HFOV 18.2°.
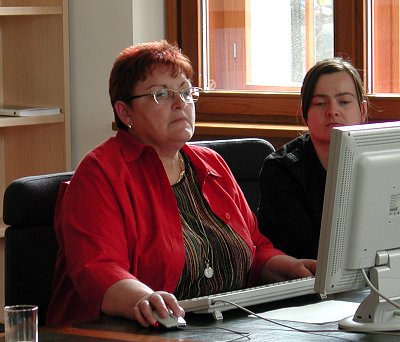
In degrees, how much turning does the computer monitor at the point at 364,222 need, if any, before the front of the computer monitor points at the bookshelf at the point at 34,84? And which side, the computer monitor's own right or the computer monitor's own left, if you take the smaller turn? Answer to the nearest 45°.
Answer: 0° — it already faces it

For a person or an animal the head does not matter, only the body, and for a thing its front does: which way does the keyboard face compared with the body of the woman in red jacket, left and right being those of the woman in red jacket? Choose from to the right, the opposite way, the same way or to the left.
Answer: the opposite way

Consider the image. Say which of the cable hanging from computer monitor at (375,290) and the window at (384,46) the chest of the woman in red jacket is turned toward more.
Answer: the cable hanging from computer monitor

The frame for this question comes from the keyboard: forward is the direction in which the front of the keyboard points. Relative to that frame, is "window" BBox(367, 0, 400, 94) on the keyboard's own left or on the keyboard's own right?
on the keyboard's own right

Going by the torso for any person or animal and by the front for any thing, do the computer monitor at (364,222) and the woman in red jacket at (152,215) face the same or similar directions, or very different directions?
very different directions

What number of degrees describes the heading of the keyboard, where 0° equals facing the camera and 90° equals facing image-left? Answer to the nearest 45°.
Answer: approximately 135°

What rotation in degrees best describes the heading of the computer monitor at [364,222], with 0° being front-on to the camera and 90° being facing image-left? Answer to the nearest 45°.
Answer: approximately 135°

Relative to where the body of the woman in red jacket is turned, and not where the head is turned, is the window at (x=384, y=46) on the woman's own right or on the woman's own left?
on the woman's own left
